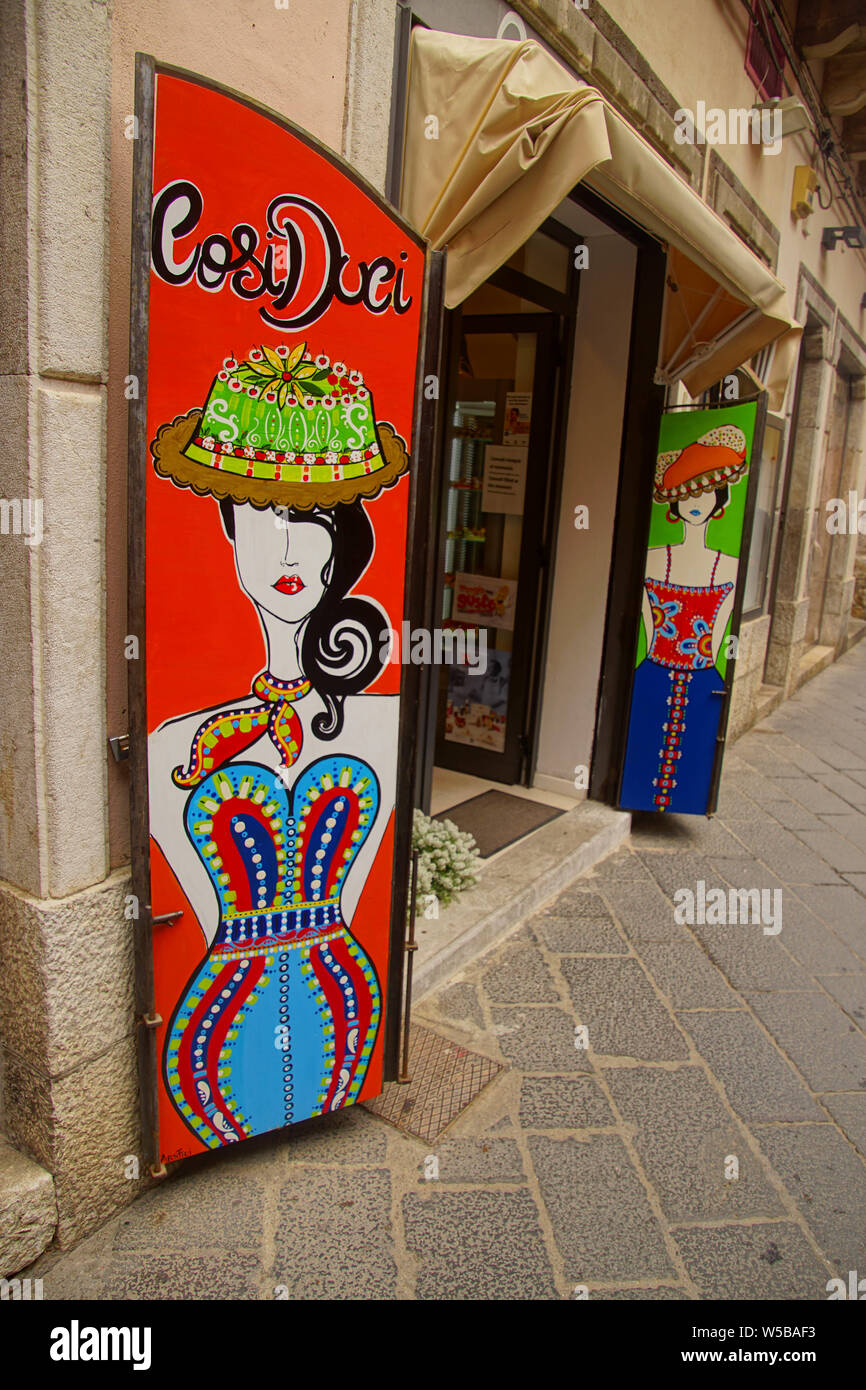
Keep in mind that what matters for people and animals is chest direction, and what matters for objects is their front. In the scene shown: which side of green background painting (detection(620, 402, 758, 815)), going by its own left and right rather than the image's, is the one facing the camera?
front

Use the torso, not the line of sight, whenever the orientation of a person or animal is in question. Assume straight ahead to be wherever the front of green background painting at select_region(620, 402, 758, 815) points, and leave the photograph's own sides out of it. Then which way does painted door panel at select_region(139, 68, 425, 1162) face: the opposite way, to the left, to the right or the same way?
to the left

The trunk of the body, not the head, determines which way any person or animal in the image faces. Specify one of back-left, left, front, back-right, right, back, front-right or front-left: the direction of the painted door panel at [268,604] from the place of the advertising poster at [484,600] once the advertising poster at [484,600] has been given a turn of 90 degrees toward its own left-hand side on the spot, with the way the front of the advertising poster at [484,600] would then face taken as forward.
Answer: right

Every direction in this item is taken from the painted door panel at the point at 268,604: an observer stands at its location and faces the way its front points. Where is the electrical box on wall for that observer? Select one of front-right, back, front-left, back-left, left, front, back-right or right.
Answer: left

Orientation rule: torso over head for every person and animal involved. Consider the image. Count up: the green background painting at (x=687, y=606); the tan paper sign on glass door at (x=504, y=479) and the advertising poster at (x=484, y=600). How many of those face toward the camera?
3

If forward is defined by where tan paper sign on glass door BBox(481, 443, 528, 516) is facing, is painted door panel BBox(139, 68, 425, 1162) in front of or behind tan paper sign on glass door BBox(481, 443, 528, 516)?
in front

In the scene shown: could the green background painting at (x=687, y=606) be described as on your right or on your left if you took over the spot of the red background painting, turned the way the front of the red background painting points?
on your left

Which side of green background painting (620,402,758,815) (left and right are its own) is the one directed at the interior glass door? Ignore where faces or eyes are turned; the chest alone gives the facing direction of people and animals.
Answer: right

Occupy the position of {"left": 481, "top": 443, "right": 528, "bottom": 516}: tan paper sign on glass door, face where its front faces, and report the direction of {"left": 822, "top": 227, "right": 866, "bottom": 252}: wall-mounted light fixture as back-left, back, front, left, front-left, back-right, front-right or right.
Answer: back-left

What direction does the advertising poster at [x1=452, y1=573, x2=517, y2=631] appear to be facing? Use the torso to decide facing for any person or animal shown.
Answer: toward the camera

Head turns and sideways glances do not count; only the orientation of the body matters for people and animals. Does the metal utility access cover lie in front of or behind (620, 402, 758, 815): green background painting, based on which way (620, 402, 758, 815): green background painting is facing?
in front

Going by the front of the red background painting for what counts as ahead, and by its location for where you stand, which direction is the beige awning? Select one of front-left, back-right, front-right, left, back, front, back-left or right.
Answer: left

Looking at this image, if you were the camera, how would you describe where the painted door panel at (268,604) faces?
facing the viewer and to the right of the viewer
